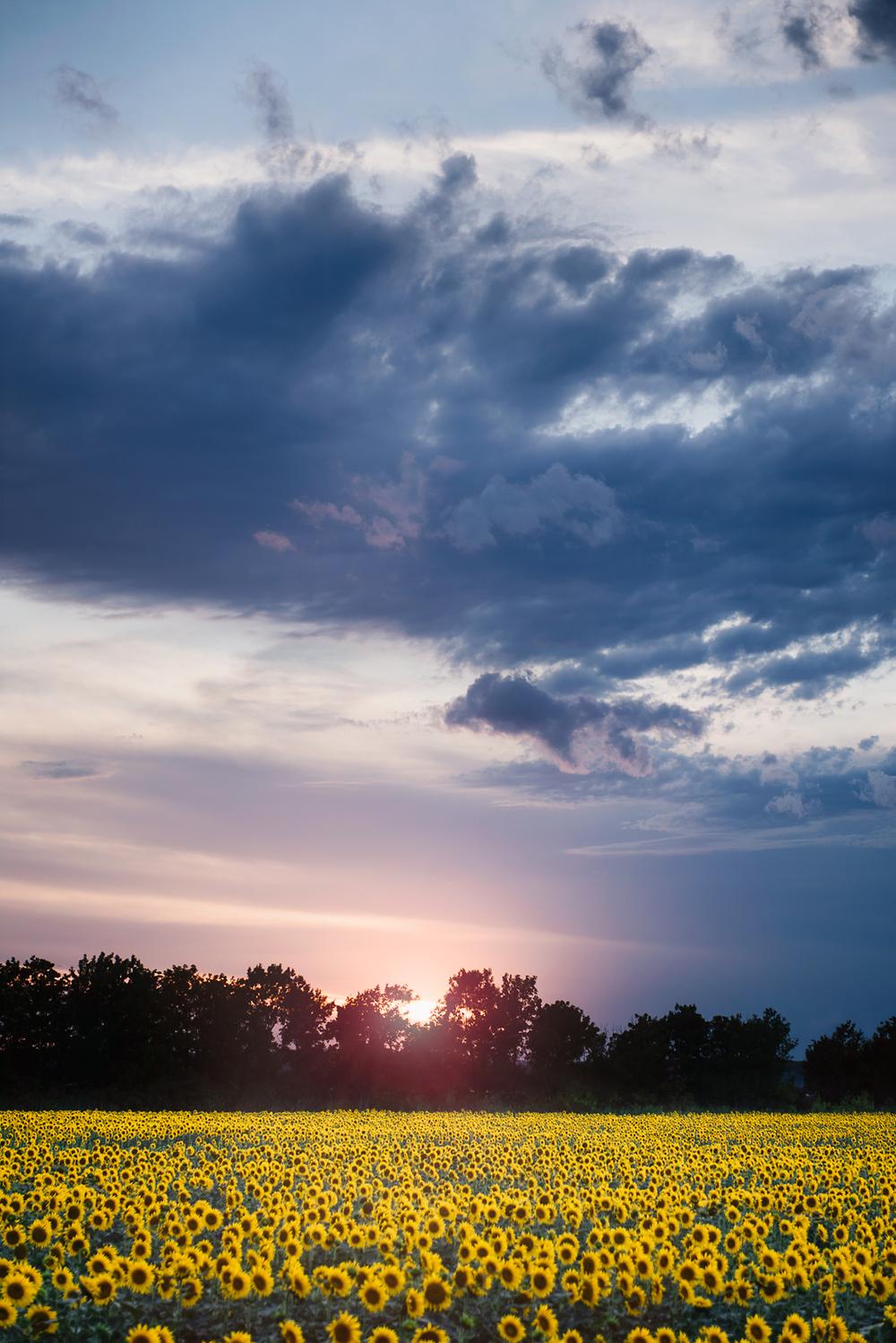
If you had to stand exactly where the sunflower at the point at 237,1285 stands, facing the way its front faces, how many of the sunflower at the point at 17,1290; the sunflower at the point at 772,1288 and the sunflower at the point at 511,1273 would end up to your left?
2

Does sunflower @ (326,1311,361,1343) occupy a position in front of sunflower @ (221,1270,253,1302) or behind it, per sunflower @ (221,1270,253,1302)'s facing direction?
in front

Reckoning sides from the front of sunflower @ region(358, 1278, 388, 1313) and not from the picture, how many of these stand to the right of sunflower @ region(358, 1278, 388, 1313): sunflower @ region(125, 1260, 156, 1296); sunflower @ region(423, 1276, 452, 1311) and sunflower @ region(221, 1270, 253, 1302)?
2

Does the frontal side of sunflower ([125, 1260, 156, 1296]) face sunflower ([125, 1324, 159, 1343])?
yes

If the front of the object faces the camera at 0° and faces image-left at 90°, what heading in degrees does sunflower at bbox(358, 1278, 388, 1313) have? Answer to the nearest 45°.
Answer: approximately 0°

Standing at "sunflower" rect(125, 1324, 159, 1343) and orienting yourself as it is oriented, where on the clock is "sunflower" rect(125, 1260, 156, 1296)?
"sunflower" rect(125, 1260, 156, 1296) is roughly at 6 o'clock from "sunflower" rect(125, 1324, 159, 1343).

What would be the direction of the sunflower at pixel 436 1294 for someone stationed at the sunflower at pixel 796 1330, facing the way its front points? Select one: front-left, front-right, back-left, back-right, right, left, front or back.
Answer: right

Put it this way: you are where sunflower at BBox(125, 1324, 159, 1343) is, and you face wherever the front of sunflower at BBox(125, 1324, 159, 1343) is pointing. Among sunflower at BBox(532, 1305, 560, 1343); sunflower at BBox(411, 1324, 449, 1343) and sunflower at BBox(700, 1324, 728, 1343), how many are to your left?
3

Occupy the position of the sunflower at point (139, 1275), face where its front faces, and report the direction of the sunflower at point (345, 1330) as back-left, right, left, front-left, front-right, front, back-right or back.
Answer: front-left
